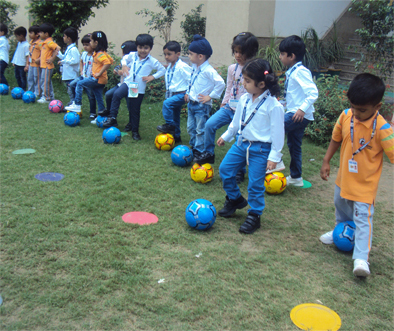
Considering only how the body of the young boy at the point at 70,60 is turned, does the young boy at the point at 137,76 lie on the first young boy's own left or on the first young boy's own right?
on the first young boy's own left

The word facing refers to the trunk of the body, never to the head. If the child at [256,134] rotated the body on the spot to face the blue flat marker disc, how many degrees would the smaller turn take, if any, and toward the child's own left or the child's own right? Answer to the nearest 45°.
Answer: approximately 45° to the child's own right

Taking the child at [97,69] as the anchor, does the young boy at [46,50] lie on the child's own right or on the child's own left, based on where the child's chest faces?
on the child's own right

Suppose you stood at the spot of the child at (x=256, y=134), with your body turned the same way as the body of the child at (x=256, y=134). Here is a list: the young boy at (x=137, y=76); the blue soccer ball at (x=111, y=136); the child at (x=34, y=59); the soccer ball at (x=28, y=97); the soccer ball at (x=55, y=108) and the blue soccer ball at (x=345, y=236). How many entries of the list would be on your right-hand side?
5

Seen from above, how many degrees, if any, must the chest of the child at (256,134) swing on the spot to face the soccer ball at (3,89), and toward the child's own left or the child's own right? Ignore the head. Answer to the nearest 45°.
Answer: approximately 90° to the child's own right

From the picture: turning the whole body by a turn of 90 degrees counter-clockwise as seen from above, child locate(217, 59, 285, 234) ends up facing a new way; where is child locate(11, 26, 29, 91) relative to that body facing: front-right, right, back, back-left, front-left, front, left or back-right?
back

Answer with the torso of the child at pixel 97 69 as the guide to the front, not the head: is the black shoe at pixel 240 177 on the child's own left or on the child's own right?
on the child's own left

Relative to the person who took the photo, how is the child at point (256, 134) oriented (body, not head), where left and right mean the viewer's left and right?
facing the viewer and to the left of the viewer
